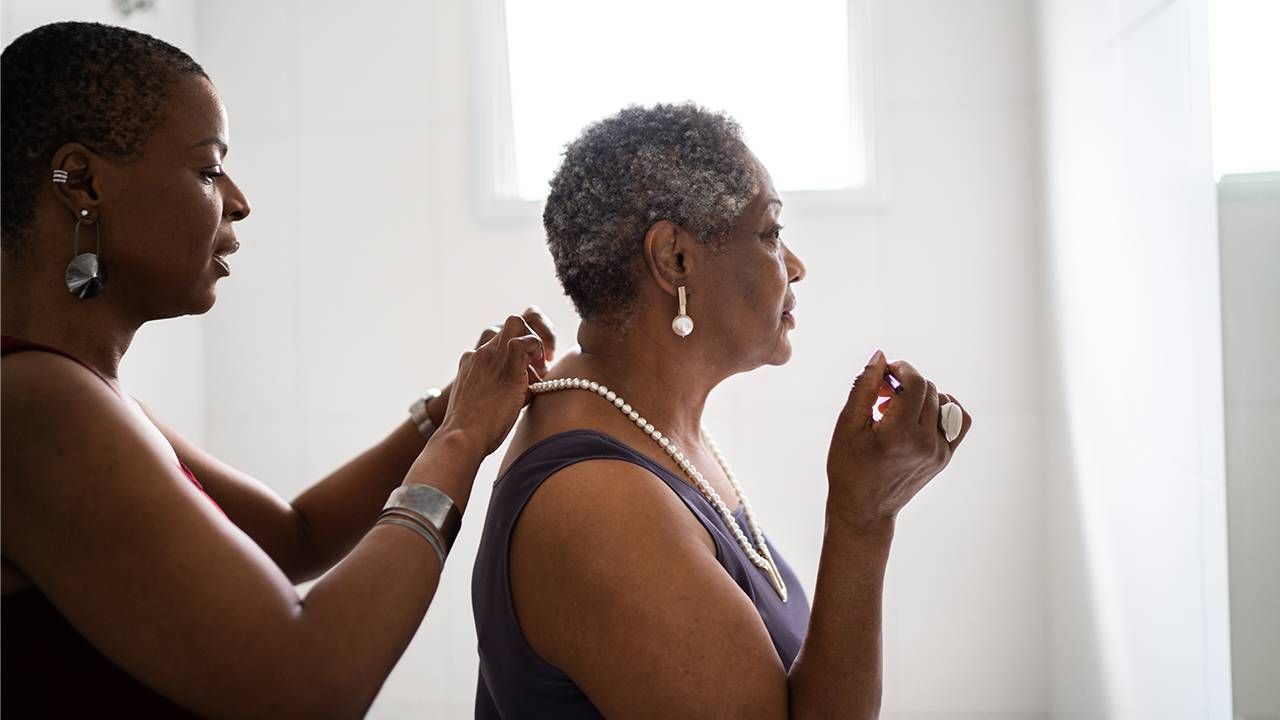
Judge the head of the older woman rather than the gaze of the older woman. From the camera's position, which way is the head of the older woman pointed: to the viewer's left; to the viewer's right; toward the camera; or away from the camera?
to the viewer's right

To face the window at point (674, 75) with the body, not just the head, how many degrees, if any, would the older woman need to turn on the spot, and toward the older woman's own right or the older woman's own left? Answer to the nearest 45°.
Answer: approximately 90° to the older woman's own left

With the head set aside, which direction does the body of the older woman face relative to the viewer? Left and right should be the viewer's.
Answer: facing to the right of the viewer
